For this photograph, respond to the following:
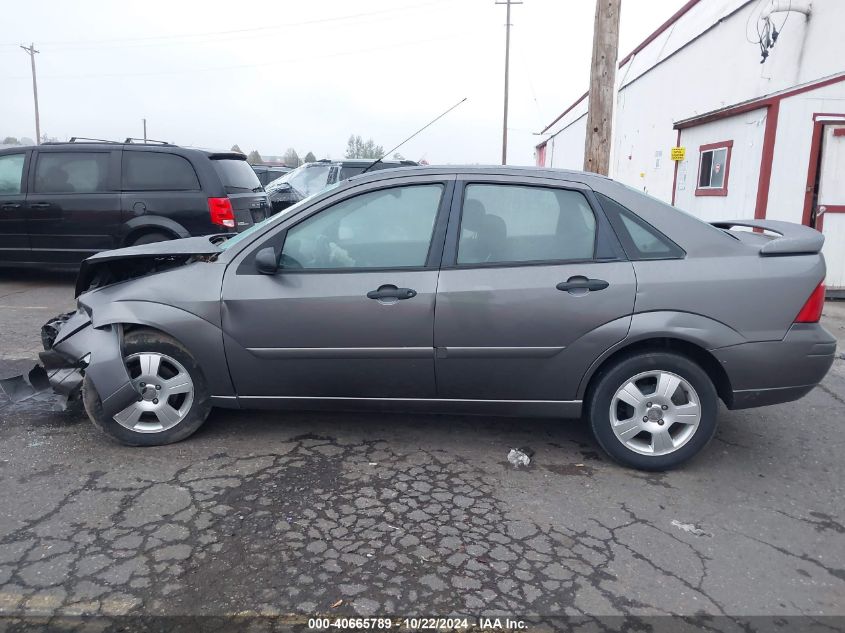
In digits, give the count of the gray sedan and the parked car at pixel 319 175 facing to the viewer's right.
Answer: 0

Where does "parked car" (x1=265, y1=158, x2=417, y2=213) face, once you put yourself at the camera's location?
facing the viewer and to the left of the viewer

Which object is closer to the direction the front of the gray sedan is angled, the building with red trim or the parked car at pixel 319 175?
the parked car

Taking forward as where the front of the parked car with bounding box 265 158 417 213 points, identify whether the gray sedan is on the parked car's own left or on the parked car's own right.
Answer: on the parked car's own left

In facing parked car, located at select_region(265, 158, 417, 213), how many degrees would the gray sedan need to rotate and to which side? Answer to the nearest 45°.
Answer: approximately 90° to its right

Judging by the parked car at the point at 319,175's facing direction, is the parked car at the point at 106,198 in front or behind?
in front

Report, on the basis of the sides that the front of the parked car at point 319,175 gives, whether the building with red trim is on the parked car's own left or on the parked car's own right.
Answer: on the parked car's own left

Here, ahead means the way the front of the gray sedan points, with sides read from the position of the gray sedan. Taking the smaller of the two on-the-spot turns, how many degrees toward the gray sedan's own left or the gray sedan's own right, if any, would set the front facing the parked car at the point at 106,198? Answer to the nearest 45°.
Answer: approximately 45° to the gray sedan's own right

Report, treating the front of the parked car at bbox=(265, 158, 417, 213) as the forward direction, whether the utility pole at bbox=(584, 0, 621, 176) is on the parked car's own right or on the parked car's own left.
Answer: on the parked car's own left

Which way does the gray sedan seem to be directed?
to the viewer's left

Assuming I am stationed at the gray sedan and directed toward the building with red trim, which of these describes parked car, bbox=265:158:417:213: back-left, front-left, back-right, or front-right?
front-left

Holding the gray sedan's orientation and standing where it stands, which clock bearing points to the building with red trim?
The building with red trim is roughly at 4 o'clock from the gray sedan.

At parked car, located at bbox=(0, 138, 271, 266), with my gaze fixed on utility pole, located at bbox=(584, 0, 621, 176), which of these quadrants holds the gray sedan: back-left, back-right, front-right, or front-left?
front-right

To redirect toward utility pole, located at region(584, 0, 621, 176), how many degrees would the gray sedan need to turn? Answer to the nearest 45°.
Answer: approximately 90° to its right
